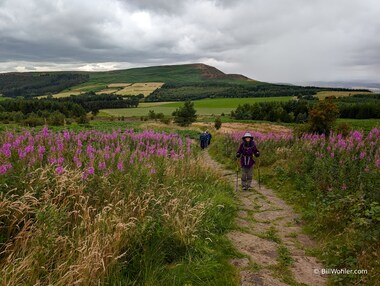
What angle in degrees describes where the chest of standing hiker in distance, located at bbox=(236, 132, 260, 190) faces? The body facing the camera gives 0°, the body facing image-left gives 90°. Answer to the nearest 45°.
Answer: approximately 0°

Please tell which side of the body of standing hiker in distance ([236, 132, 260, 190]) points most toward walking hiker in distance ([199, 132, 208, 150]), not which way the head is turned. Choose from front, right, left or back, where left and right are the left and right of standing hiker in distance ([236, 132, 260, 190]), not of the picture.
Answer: back
